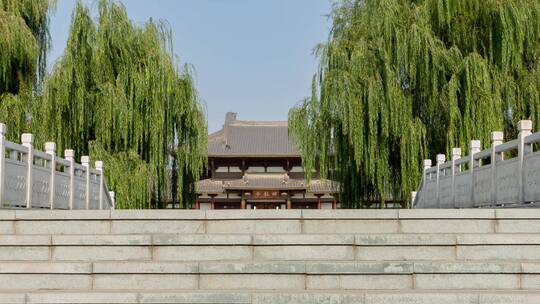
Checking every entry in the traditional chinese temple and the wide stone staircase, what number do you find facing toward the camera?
2

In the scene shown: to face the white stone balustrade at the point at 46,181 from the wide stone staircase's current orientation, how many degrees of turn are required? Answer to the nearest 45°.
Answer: approximately 135° to its right

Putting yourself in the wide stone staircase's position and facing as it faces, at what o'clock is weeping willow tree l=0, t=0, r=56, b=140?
The weeping willow tree is roughly at 5 o'clock from the wide stone staircase.

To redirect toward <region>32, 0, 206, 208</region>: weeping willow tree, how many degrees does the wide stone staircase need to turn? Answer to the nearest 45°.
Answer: approximately 180°

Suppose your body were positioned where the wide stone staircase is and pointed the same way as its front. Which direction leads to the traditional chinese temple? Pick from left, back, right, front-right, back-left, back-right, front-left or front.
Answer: back

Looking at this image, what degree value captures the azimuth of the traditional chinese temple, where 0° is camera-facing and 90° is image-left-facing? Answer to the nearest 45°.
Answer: approximately 0°

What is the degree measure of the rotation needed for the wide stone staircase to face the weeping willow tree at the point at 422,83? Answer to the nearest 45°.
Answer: approximately 180°

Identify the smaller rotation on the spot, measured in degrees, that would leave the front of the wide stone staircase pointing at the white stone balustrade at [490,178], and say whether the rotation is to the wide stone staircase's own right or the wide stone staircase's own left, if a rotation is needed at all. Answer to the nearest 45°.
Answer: approximately 135° to the wide stone staircase's own left

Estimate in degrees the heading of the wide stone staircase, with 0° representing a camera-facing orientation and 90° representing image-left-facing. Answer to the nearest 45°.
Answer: approximately 0°
